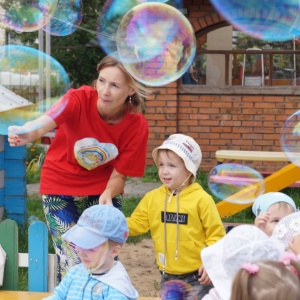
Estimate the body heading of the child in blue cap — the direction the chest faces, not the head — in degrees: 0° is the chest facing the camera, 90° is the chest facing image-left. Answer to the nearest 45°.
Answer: approximately 45°

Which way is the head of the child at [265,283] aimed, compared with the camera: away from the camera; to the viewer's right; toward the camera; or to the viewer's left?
away from the camera

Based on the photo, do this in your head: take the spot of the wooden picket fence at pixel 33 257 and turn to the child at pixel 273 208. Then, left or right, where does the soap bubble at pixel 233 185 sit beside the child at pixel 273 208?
left
